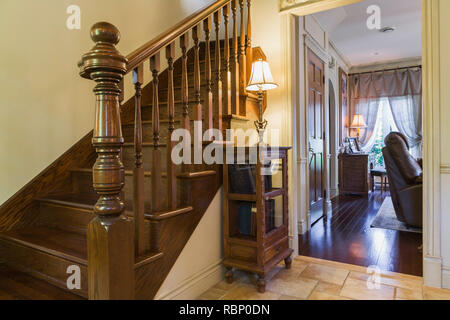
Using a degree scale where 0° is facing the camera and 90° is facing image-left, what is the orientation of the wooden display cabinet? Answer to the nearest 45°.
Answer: approximately 315°

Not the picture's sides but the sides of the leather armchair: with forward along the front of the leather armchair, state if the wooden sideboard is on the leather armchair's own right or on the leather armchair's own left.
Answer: on the leather armchair's own left

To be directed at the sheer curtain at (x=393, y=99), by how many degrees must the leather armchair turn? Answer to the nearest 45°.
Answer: approximately 90° to its left

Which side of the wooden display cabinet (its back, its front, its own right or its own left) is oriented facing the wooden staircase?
right

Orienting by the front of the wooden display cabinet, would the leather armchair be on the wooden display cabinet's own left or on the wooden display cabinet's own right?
on the wooden display cabinet's own left

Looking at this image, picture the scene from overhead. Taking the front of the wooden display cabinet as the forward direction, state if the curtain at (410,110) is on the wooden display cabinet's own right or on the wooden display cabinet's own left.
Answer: on the wooden display cabinet's own left
